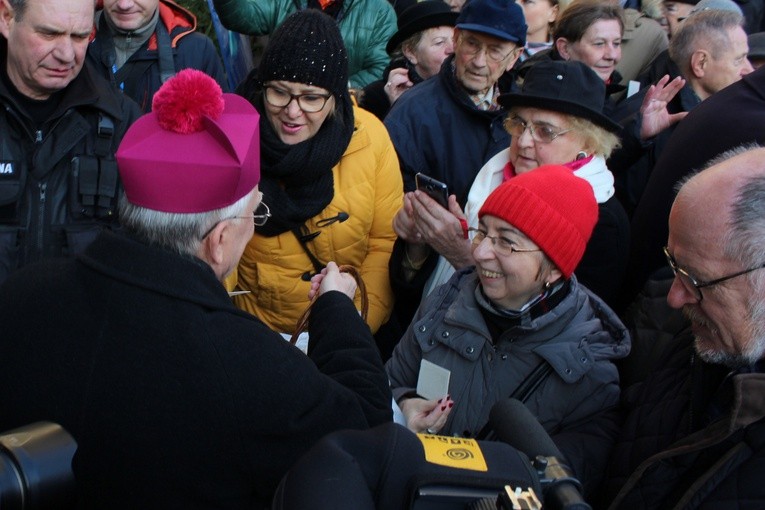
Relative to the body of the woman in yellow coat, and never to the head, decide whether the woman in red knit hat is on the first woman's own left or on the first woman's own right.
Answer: on the first woman's own left

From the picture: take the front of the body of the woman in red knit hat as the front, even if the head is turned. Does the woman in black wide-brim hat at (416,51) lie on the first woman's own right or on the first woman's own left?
on the first woman's own right

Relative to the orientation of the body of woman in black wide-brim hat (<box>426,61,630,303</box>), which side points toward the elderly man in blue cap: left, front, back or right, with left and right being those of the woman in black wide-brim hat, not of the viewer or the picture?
right

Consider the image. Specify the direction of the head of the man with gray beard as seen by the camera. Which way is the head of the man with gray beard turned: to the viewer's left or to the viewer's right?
to the viewer's left

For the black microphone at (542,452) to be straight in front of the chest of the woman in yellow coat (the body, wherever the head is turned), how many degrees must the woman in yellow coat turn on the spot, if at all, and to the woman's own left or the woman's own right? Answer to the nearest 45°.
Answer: approximately 45° to the woman's own left

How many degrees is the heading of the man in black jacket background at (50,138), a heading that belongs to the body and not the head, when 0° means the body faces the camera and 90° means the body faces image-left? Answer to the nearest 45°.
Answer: approximately 0°

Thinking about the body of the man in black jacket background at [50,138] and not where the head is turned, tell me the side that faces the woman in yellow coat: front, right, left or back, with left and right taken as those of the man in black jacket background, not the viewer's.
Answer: left
